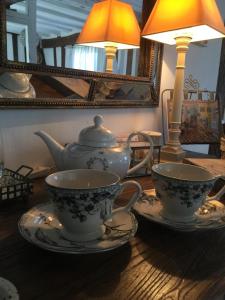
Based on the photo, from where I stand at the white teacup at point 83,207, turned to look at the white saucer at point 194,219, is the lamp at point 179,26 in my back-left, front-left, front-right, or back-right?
front-left

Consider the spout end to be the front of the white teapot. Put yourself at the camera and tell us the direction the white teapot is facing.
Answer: facing to the left of the viewer
